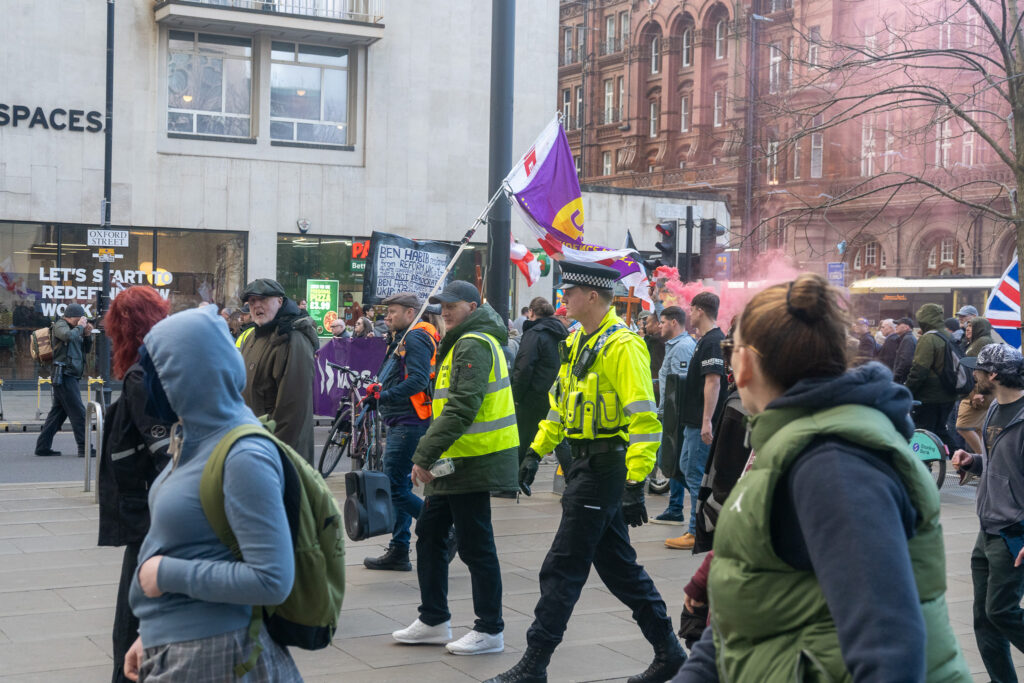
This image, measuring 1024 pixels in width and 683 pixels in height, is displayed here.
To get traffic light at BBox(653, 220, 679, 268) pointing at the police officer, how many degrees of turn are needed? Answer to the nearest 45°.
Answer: approximately 45° to its left

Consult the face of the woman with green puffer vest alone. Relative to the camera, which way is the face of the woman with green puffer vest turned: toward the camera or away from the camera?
away from the camera

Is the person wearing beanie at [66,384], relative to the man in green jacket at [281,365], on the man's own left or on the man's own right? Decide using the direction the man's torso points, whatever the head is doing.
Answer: on the man's own right

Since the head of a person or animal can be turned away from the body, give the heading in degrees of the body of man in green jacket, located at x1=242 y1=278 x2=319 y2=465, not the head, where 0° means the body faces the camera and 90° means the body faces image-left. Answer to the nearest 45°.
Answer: approximately 45°

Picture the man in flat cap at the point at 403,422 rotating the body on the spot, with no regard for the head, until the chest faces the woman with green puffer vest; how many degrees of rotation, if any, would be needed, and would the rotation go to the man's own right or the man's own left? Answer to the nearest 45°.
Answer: approximately 90° to the man's own left

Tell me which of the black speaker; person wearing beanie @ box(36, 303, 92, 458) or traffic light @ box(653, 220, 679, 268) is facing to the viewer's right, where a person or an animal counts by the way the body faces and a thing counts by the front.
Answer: the person wearing beanie
